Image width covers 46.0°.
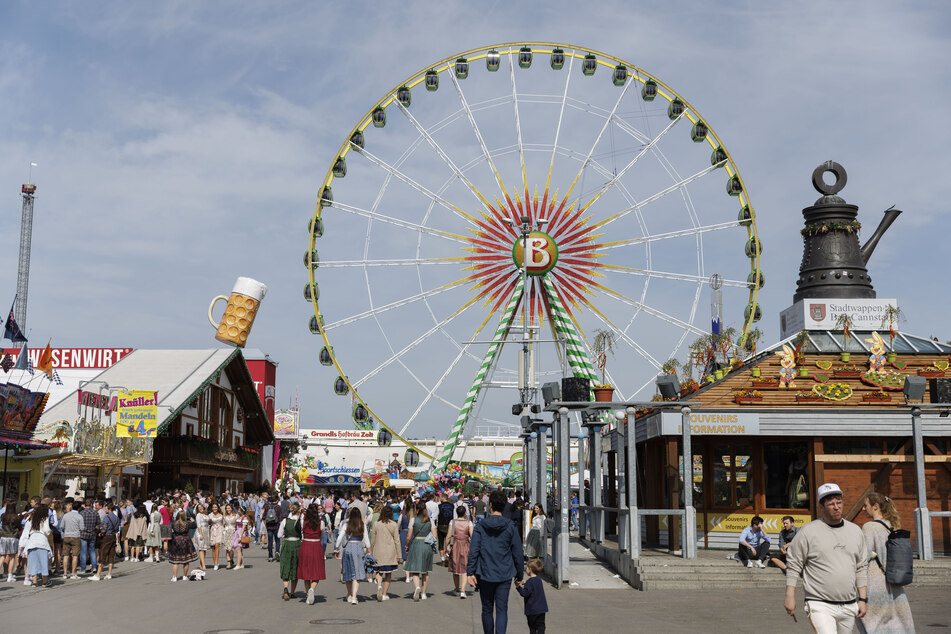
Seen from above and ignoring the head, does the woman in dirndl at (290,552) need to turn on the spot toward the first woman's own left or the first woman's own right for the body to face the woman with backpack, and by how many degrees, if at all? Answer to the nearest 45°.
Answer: approximately 135° to the first woman's own right

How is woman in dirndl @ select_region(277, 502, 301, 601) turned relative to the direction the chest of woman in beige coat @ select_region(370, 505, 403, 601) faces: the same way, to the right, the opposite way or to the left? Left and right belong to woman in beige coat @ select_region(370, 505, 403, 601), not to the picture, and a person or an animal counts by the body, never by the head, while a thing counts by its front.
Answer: the same way

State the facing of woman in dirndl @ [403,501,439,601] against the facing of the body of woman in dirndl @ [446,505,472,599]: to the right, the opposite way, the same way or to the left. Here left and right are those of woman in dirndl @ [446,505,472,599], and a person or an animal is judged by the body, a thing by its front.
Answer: the same way

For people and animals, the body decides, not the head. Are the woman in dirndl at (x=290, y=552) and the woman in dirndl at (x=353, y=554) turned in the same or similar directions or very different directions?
same or similar directions

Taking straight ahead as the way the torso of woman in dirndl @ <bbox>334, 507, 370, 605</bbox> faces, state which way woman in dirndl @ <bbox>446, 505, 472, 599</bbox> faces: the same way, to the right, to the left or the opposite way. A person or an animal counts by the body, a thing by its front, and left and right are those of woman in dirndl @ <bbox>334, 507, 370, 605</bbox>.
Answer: the same way

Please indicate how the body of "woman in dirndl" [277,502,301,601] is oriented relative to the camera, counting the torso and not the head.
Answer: away from the camera

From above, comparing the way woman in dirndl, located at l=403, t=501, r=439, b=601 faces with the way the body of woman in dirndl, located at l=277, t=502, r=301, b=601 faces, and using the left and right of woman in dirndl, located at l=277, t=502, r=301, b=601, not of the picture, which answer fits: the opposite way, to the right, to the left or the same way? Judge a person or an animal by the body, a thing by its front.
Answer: the same way

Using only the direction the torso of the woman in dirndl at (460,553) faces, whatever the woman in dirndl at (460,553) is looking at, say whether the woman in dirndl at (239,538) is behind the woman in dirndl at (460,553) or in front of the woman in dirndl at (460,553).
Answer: in front

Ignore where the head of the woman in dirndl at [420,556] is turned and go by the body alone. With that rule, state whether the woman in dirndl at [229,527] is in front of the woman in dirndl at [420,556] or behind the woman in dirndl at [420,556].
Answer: in front

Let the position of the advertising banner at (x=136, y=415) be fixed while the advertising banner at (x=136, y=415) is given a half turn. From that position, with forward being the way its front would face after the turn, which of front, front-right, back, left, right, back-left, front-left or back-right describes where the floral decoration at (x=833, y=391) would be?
back-right

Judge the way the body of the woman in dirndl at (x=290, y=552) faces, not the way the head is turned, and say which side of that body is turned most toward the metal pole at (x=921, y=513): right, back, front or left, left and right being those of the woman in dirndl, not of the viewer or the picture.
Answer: right

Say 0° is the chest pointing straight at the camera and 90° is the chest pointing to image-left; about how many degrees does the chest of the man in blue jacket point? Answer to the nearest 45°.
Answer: approximately 180°

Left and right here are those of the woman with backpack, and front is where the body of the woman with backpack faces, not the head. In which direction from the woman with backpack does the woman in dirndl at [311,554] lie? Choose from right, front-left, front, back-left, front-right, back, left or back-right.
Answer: front-right

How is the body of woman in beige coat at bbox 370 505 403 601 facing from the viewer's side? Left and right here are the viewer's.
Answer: facing away from the viewer

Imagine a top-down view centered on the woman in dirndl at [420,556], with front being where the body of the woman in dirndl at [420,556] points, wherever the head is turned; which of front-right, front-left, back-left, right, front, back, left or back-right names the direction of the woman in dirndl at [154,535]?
front-left

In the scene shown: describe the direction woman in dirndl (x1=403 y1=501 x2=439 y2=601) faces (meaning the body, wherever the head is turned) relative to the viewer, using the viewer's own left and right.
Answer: facing away from the viewer
